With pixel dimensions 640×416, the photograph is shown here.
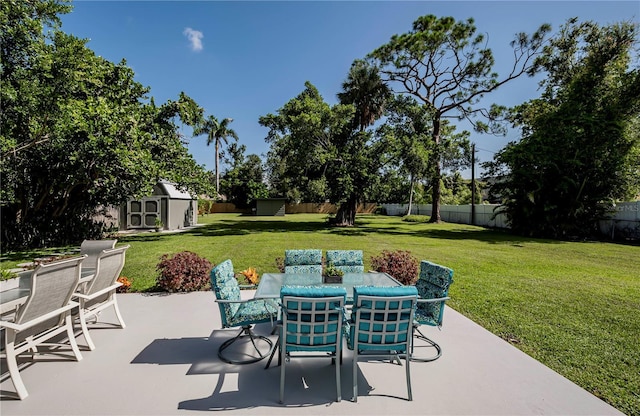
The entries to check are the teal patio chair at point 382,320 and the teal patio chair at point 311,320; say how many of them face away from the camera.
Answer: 2

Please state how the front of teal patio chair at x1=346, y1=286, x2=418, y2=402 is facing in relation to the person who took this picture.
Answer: facing away from the viewer

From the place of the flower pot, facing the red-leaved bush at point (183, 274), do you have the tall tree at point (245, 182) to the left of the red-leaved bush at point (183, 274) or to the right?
right

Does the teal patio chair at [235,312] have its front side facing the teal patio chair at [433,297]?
yes

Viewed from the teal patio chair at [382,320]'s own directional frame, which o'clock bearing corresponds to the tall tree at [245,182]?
The tall tree is roughly at 11 o'clock from the teal patio chair.

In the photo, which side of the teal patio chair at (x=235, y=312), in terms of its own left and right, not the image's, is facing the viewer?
right

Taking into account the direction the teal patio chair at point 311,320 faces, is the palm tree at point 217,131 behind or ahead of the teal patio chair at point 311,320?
ahead

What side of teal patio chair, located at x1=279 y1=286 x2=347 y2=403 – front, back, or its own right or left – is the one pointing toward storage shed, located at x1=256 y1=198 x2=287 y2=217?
front

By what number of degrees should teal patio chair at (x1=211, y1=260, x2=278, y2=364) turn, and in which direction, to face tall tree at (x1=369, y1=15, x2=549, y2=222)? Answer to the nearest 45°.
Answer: approximately 45° to its left

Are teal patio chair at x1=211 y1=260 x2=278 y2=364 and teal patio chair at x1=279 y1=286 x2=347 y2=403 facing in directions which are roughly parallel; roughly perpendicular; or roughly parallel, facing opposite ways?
roughly perpendicular

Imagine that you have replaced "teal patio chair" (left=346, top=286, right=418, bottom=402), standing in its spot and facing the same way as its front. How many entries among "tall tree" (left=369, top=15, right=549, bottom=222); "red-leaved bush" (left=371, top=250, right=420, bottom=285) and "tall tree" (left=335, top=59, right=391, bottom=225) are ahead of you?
3

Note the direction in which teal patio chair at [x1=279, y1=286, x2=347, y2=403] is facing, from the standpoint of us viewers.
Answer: facing away from the viewer

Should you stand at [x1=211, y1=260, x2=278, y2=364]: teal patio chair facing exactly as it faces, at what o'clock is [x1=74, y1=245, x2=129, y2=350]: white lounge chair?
The white lounge chair is roughly at 7 o'clock from the teal patio chair.

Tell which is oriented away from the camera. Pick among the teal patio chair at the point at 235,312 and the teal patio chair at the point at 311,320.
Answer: the teal patio chair at the point at 311,320

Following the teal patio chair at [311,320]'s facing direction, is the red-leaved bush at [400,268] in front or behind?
in front

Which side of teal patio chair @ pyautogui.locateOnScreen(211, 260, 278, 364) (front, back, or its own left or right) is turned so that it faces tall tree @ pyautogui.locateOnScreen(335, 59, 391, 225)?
left

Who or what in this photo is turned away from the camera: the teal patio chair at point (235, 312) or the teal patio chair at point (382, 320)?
the teal patio chair at point (382, 320)

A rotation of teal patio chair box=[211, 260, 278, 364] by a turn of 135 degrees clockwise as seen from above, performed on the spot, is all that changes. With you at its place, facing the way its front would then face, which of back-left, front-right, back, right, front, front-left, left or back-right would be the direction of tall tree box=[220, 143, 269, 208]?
back-right

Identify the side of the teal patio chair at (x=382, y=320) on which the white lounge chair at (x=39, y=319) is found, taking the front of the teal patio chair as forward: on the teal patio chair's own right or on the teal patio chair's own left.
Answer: on the teal patio chair's own left

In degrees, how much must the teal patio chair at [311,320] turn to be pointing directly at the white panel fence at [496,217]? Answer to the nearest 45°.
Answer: approximately 45° to its right
